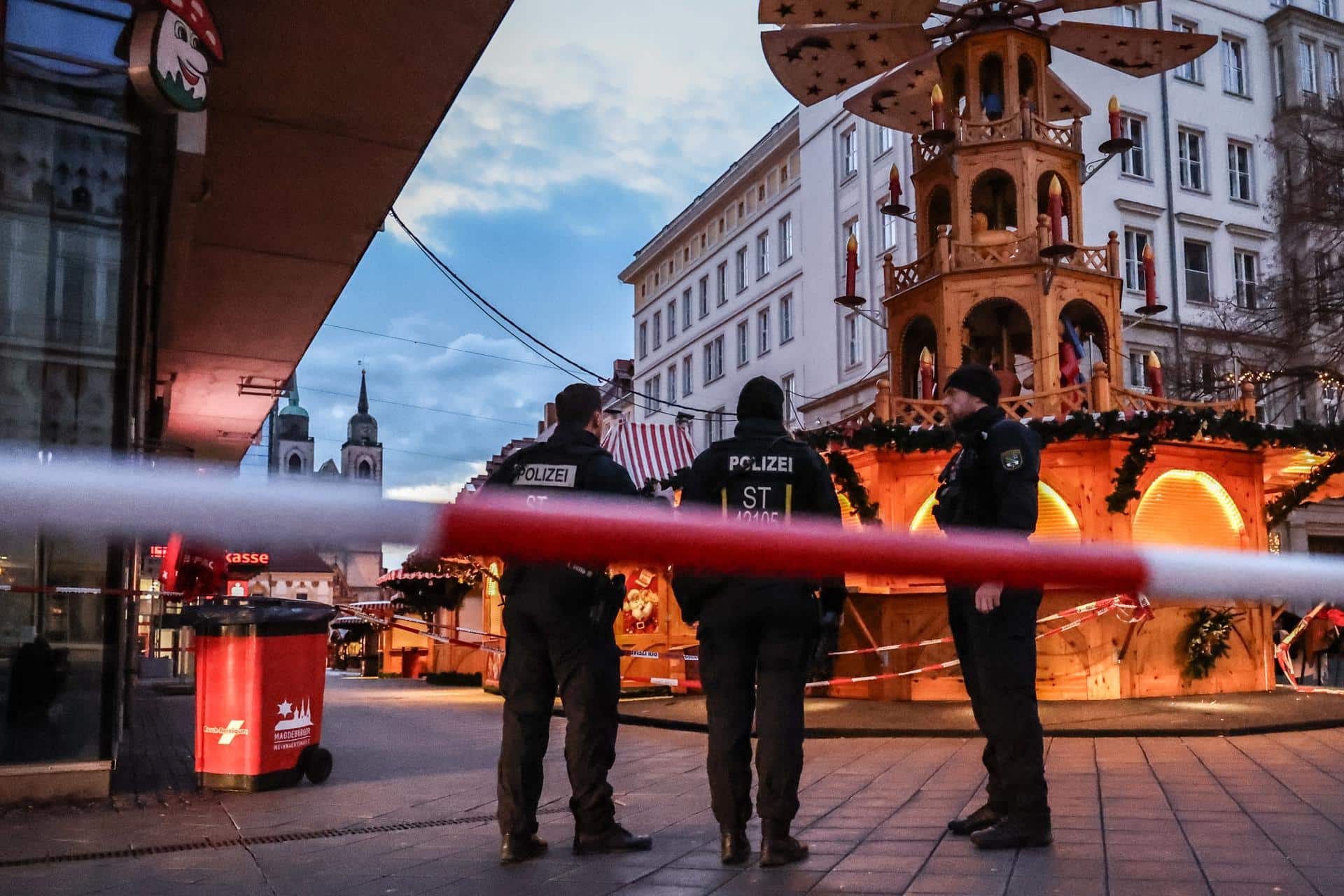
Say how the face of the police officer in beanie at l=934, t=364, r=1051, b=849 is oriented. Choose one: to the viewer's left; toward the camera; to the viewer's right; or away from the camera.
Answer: to the viewer's left

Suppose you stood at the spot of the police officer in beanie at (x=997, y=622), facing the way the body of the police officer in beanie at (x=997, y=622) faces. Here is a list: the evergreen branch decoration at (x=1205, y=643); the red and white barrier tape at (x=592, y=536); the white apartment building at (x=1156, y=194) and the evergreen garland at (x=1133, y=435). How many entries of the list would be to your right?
3

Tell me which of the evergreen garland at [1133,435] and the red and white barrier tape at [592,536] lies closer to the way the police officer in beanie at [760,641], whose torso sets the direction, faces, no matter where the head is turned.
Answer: the evergreen garland

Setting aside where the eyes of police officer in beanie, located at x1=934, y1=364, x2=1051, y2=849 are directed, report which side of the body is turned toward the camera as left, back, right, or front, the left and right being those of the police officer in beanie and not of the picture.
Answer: left

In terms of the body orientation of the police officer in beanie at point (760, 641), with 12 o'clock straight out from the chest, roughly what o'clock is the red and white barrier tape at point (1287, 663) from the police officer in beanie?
The red and white barrier tape is roughly at 1 o'clock from the police officer in beanie.

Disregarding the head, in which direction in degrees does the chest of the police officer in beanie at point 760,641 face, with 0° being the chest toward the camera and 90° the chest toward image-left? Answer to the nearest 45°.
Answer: approximately 180°

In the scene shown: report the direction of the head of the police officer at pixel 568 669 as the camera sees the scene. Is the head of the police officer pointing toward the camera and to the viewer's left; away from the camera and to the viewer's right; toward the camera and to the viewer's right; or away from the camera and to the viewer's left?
away from the camera and to the viewer's right

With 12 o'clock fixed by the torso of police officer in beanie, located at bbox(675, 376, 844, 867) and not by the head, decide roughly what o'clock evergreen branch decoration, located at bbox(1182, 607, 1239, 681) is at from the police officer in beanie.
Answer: The evergreen branch decoration is roughly at 1 o'clock from the police officer in beanie.

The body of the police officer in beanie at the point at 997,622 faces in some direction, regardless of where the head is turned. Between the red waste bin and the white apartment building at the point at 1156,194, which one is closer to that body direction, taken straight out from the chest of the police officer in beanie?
the red waste bin

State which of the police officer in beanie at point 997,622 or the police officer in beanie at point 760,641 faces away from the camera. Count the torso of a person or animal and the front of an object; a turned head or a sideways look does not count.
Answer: the police officer in beanie at point 760,641

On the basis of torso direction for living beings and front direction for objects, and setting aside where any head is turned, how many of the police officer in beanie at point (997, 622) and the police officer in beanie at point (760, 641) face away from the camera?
1

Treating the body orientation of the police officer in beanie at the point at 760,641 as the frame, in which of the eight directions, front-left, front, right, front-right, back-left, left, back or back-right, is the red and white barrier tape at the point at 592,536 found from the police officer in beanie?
back

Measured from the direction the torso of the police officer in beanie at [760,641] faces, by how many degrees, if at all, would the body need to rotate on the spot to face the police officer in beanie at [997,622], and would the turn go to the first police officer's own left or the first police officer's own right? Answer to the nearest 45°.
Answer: approximately 45° to the first police officer's own right

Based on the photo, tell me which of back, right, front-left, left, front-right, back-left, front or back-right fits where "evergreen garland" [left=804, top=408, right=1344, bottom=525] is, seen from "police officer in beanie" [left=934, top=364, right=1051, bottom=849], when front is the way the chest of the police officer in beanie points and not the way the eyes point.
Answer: right

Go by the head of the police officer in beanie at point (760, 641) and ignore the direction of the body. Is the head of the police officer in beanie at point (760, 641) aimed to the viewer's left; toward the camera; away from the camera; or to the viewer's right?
away from the camera

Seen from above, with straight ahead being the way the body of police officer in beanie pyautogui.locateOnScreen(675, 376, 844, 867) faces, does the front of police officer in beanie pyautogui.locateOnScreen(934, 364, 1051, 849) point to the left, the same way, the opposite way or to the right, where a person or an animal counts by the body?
to the left
